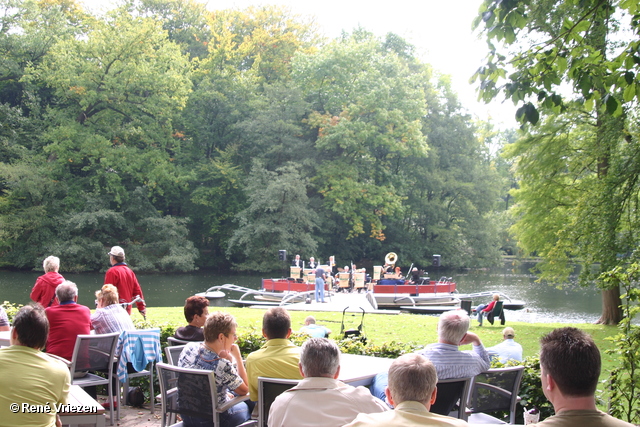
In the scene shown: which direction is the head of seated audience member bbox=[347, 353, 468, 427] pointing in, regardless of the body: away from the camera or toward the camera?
away from the camera

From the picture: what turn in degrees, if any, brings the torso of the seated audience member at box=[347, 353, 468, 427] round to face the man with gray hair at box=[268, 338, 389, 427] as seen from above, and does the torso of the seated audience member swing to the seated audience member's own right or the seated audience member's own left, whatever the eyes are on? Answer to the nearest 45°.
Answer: approximately 45° to the seated audience member's own left

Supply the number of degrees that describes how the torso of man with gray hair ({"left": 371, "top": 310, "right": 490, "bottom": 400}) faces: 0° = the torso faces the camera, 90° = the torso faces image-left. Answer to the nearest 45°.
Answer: approximately 180°

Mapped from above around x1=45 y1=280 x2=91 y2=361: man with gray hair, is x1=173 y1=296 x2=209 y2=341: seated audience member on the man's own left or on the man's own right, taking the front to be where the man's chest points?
on the man's own right

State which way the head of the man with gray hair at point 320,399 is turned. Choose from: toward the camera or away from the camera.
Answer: away from the camera

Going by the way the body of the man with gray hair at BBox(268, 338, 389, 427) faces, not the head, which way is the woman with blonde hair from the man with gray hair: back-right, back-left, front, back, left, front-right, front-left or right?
front-left

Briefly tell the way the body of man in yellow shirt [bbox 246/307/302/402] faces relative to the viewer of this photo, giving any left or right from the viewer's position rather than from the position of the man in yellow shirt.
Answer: facing away from the viewer

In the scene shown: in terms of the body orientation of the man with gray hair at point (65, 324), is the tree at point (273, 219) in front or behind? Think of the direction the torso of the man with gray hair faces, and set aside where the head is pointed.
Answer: in front
